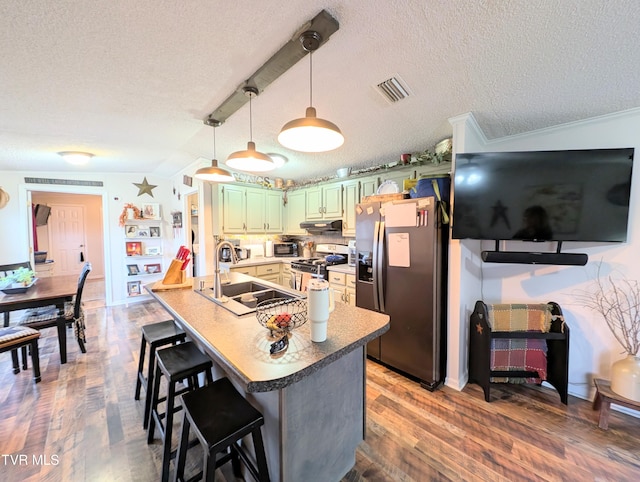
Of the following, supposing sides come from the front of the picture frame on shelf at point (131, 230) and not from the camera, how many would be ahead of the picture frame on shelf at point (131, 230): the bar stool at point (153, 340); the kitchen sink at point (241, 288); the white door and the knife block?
3

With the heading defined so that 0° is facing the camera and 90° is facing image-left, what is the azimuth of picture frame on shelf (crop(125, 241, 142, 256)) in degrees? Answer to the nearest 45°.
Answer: approximately 0°

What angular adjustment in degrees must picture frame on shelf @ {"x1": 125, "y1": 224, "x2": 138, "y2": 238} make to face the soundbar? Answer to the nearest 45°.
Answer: approximately 45° to its left

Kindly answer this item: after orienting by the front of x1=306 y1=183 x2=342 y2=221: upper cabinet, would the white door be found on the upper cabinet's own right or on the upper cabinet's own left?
on the upper cabinet's own right

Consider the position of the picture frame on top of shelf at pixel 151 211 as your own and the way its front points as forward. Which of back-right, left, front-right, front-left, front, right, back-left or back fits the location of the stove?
front-left

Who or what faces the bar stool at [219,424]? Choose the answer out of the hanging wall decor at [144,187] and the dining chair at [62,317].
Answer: the hanging wall decor

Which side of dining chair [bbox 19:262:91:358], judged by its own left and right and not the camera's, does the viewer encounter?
left

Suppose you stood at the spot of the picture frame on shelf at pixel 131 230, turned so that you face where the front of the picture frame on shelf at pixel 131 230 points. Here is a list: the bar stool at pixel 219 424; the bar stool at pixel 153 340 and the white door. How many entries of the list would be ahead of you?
2

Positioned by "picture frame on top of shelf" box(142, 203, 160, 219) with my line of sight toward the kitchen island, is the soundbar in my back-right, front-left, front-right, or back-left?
front-left

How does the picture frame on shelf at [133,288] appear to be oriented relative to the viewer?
toward the camera

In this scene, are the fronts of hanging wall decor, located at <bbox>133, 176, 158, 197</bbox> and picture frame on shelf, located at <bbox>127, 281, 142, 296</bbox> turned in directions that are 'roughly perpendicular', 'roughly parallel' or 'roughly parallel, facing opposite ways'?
roughly parallel

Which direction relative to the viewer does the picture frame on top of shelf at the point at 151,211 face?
toward the camera

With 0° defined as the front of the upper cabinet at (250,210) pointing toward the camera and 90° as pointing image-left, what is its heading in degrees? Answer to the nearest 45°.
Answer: approximately 315°

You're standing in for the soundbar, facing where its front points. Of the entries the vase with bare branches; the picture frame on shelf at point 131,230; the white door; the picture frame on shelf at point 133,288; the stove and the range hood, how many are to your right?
5
